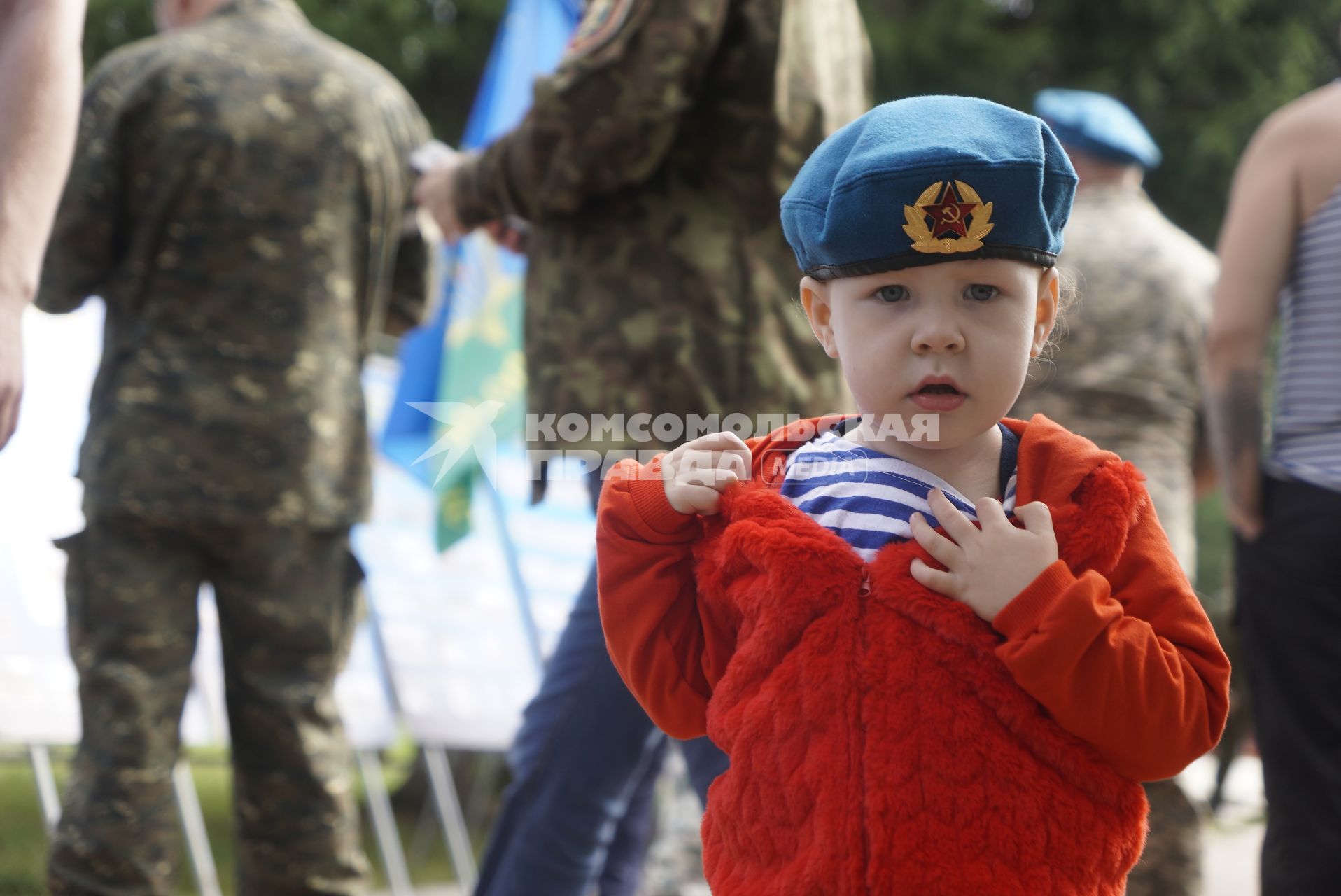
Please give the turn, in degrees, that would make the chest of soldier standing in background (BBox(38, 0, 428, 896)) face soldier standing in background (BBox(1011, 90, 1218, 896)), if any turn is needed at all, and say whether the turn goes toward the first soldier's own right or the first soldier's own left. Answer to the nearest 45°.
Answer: approximately 90° to the first soldier's own right

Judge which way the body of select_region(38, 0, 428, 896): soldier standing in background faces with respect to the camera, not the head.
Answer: away from the camera

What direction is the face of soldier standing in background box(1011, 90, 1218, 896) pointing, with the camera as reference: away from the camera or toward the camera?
away from the camera

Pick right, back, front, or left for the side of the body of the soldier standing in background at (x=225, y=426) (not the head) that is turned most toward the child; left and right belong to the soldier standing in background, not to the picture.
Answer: back

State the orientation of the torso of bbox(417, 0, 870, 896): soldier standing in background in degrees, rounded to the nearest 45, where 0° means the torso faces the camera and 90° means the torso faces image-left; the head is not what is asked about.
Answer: approximately 135°

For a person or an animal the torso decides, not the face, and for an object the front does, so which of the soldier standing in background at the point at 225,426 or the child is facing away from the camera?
the soldier standing in background

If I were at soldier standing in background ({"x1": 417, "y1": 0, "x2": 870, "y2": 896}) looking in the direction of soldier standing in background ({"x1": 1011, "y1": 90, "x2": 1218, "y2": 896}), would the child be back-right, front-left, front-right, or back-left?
back-right

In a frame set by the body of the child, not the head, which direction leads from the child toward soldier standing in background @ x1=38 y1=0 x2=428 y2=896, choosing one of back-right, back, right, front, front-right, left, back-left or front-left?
back-right
